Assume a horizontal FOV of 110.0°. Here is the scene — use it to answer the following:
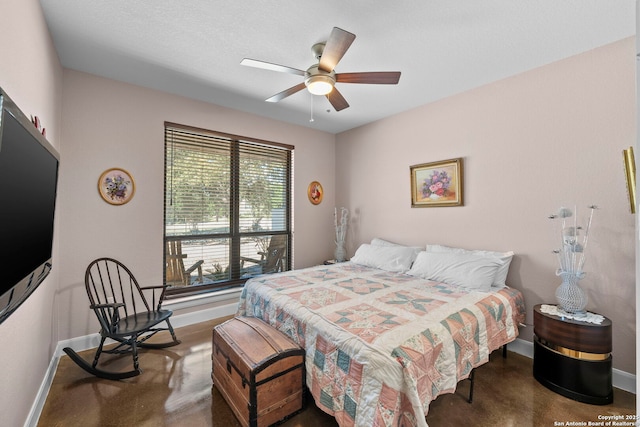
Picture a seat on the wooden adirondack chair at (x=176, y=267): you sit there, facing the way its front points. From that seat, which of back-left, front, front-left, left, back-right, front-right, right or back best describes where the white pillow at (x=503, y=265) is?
right

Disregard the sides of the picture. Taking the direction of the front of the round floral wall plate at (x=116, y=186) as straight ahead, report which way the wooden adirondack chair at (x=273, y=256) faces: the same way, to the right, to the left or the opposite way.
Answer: the opposite way

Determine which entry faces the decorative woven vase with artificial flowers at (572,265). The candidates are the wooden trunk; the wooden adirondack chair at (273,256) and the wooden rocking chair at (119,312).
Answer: the wooden rocking chair at (119,312)

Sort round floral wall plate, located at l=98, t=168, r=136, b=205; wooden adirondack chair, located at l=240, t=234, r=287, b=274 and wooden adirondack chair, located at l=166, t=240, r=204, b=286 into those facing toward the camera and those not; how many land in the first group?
1

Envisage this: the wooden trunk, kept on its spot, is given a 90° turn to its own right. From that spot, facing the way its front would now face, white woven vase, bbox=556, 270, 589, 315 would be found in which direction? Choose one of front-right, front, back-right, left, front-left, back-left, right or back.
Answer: back-right

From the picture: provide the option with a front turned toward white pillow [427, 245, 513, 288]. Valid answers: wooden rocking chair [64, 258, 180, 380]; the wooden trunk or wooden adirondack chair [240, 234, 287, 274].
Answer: wooden rocking chair [64, 258, 180, 380]

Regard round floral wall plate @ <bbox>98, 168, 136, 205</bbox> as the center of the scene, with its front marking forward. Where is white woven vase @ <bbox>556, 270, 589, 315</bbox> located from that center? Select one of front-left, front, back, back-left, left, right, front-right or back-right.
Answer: front-left
